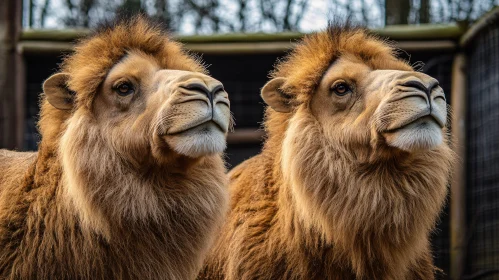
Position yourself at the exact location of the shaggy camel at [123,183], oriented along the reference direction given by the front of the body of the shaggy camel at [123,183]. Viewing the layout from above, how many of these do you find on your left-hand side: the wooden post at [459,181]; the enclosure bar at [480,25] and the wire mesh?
3

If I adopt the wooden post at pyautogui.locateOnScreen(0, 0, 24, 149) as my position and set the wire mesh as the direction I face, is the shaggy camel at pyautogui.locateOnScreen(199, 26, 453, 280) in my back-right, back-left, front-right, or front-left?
front-right

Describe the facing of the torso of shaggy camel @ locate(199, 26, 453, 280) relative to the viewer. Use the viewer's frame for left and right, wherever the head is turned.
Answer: facing the viewer and to the right of the viewer

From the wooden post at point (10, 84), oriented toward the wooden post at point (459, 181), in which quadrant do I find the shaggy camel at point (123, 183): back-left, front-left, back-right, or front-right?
front-right

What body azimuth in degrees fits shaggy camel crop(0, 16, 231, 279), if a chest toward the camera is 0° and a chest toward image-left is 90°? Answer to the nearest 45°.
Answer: approximately 315°

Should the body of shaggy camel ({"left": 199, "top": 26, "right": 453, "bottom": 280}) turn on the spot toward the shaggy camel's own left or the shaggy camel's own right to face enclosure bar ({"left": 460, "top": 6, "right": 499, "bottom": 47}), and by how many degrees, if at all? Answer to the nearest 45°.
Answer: approximately 90° to the shaggy camel's own left

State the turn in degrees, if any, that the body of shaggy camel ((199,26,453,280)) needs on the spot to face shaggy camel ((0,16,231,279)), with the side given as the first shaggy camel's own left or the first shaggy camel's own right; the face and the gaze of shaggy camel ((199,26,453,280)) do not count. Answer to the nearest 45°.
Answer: approximately 90° to the first shaggy camel's own right

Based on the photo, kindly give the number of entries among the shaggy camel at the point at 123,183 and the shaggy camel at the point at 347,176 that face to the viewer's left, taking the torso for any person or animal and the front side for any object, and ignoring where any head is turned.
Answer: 0

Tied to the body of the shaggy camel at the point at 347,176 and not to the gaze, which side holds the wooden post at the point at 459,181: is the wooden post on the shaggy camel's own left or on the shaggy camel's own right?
on the shaggy camel's own left

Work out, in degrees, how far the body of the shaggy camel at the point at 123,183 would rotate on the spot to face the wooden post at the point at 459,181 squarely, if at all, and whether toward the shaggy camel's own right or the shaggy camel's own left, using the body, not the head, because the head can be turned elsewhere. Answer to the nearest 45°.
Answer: approximately 90° to the shaggy camel's own left

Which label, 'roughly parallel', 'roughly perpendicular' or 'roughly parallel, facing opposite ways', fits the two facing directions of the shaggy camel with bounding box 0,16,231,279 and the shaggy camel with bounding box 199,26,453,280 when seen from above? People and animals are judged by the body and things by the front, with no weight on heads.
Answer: roughly parallel

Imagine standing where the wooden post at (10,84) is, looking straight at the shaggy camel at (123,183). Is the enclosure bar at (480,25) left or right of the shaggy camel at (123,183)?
left

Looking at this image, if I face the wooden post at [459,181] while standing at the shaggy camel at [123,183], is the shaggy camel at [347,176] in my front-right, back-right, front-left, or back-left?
front-right

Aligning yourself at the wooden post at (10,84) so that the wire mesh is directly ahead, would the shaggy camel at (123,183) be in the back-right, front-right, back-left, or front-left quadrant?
front-right
